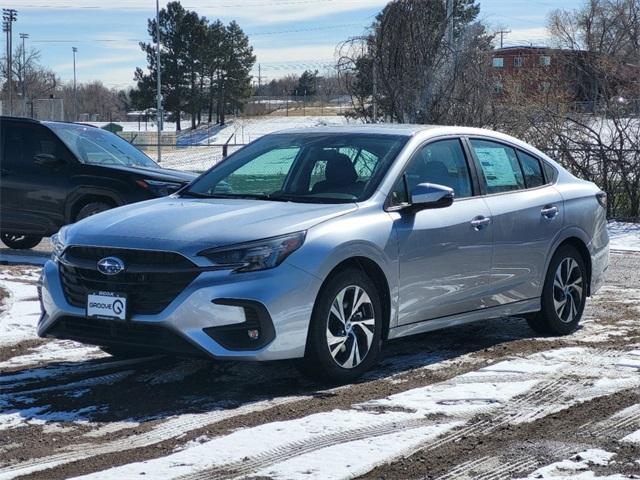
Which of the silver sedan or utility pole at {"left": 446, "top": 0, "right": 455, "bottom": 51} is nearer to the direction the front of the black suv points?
the silver sedan

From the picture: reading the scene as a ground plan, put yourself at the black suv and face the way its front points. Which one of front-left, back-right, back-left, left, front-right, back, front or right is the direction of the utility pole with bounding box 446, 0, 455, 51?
left

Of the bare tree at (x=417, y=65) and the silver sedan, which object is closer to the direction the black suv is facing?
the silver sedan

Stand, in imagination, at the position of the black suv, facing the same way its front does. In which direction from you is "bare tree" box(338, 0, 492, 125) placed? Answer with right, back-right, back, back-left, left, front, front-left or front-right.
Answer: left

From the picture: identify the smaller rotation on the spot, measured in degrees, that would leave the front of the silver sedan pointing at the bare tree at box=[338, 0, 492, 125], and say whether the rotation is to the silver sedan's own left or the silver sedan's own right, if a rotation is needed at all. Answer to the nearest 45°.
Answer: approximately 135° to the silver sedan's own right

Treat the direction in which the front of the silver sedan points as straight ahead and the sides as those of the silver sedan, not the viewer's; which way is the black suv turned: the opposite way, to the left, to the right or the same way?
to the left

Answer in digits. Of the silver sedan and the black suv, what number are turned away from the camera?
0

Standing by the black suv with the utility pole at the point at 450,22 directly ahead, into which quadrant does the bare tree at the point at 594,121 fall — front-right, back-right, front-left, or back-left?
front-right

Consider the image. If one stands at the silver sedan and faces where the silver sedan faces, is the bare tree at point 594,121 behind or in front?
behind

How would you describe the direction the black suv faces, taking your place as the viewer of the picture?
facing the viewer and to the right of the viewer

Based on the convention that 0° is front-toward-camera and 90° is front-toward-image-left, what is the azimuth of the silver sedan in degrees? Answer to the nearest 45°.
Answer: approximately 45°
